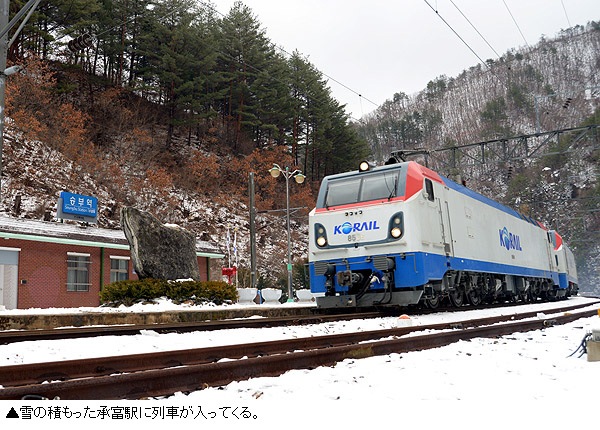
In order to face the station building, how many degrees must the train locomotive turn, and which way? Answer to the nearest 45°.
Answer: approximately 45° to its right

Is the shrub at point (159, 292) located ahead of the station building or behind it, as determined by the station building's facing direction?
ahead

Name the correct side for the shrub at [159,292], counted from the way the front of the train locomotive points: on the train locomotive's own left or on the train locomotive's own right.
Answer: on the train locomotive's own right

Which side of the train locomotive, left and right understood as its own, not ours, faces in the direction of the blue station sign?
right

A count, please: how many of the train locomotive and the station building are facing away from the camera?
0

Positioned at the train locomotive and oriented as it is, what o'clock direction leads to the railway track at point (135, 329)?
The railway track is roughly at 12 o'clock from the train locomotive.

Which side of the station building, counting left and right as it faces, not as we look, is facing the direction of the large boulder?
front

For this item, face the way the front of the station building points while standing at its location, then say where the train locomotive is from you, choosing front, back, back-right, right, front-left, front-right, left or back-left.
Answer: front

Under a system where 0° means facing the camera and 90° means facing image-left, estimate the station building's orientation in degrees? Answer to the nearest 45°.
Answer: approximately 315°
